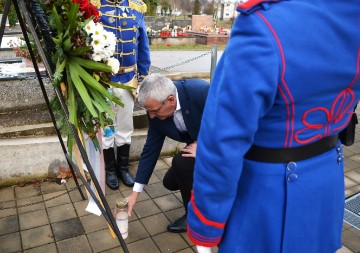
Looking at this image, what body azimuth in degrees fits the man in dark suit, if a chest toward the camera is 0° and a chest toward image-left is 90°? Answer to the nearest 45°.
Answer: approximately 45°

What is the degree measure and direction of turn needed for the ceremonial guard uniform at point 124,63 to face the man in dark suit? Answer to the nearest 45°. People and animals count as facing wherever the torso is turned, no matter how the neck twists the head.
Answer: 0° — it already faces them

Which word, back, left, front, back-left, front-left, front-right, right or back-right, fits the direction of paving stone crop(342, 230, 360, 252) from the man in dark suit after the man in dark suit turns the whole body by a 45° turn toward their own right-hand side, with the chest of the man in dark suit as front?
back

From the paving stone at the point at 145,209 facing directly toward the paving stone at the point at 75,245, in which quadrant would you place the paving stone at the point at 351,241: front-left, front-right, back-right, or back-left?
back-left

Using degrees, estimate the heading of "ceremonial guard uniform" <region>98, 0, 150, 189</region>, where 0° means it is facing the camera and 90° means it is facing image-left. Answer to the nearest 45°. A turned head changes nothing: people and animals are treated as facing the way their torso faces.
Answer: approximately 0°

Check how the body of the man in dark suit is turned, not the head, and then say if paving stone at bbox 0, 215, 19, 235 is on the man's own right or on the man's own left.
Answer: on the man's own right

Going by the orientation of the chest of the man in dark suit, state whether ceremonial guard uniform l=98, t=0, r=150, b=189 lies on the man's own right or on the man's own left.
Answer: on the man's own right
